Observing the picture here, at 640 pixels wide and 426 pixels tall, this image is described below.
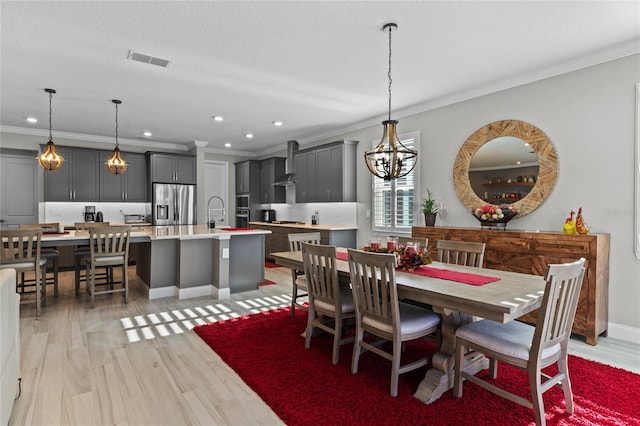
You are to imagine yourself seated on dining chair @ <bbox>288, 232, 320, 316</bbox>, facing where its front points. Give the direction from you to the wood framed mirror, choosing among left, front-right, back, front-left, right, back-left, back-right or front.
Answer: front-left

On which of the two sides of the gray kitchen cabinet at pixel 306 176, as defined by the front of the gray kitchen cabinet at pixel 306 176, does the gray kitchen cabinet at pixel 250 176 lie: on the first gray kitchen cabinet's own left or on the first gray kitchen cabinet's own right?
on the first gray kitchen cabinet's own right

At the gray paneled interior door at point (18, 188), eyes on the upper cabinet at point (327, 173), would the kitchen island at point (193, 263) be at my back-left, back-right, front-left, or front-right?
front-right

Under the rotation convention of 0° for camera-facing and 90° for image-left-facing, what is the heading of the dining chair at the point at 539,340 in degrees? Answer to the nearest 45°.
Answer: approximately 135°

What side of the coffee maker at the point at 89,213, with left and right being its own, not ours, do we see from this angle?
front

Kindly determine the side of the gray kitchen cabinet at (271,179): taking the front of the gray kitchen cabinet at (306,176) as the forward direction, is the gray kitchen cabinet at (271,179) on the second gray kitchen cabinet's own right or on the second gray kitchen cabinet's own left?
on the second gray kitchen cabinet's own right

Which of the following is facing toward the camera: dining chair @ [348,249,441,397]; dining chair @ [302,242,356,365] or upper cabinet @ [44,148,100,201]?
the upper cabinet

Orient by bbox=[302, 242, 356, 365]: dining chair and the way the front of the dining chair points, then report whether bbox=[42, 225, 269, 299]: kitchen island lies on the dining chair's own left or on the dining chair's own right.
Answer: on the dining chair's own left

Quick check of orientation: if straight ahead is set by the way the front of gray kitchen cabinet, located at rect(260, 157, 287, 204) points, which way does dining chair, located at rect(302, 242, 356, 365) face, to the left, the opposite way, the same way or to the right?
the opposite way

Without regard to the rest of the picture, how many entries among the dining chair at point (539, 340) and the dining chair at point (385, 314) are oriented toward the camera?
0

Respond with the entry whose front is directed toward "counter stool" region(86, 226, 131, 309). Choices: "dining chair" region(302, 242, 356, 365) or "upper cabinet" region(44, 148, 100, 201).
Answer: the upper cabinet

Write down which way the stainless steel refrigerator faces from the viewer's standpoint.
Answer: facing the viewer

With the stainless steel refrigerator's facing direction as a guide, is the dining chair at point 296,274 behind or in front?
in front

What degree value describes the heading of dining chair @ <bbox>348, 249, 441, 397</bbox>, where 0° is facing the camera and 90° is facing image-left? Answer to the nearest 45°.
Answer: approximately 225°

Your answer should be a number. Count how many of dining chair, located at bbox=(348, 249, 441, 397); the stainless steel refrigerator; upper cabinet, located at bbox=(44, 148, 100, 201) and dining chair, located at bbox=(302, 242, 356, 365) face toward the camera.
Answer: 2

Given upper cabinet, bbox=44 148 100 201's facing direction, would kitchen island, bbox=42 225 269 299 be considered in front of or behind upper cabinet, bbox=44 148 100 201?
in front

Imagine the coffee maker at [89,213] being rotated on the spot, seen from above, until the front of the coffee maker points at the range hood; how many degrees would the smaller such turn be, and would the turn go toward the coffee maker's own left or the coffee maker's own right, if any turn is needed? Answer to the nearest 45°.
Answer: approximately 45° to the coffee maker's own left
